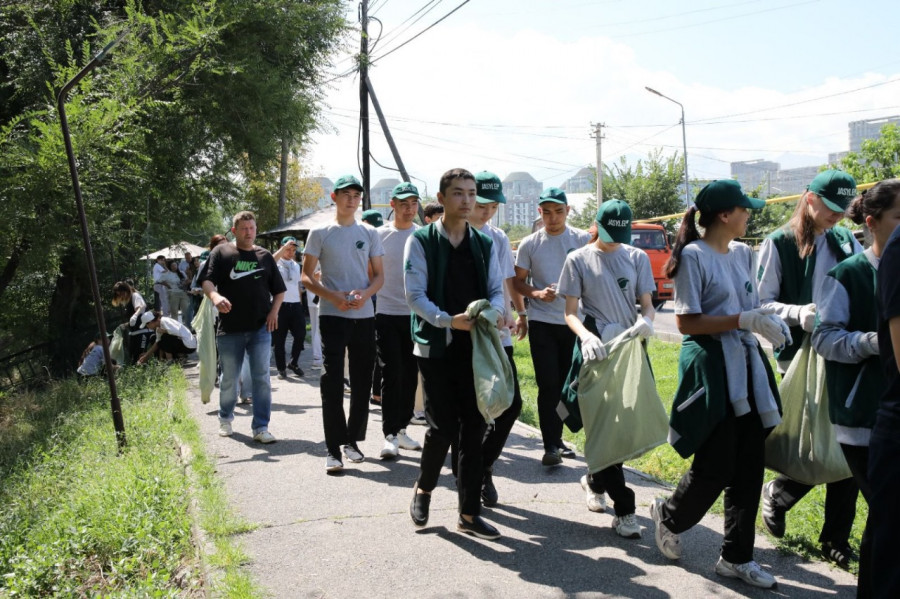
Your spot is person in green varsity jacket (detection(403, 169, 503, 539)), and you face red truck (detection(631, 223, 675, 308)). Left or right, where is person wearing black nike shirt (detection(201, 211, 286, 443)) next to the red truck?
left

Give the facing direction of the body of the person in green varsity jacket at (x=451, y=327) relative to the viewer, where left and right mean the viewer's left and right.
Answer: facing the viewer and to the right of the viewer

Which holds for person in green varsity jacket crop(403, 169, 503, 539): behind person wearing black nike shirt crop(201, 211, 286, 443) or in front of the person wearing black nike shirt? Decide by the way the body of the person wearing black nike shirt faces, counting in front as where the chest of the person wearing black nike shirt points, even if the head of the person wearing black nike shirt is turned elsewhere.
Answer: in front

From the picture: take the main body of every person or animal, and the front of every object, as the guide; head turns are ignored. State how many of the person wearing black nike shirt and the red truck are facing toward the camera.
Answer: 2

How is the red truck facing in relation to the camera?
toward the camera

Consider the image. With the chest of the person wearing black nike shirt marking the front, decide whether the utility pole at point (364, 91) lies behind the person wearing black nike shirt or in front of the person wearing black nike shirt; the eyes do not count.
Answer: behind

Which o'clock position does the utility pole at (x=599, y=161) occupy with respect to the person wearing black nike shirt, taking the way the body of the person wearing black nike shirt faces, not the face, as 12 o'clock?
The utility pole is roughly at 7 o'clock from the person wearing black nike shirt.

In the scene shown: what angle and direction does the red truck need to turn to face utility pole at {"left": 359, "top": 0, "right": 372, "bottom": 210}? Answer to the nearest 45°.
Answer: approximately 45° to its right

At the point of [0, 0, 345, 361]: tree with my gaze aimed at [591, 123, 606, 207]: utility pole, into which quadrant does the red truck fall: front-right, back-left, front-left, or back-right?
front-right

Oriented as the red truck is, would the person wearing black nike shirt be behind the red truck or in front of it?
in front

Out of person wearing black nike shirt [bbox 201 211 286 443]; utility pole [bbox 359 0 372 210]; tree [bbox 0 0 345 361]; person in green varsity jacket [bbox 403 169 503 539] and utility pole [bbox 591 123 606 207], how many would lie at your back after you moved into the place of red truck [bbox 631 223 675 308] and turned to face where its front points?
1

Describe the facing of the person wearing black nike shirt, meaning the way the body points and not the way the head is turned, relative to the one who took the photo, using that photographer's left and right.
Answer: facing the viewer

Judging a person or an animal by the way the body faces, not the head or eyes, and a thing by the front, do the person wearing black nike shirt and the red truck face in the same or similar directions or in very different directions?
same or similar directions
